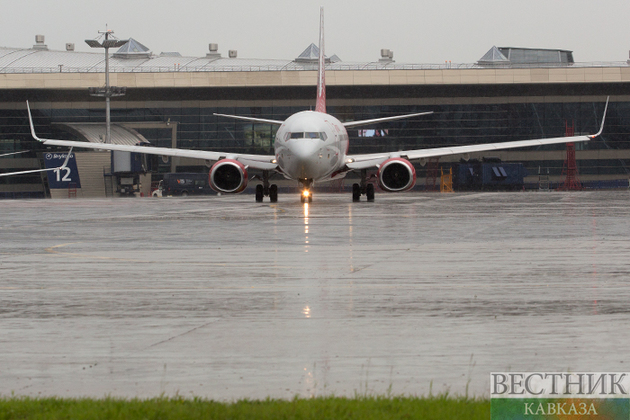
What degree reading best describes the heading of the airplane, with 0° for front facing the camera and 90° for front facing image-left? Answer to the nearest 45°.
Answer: approximately 0°
